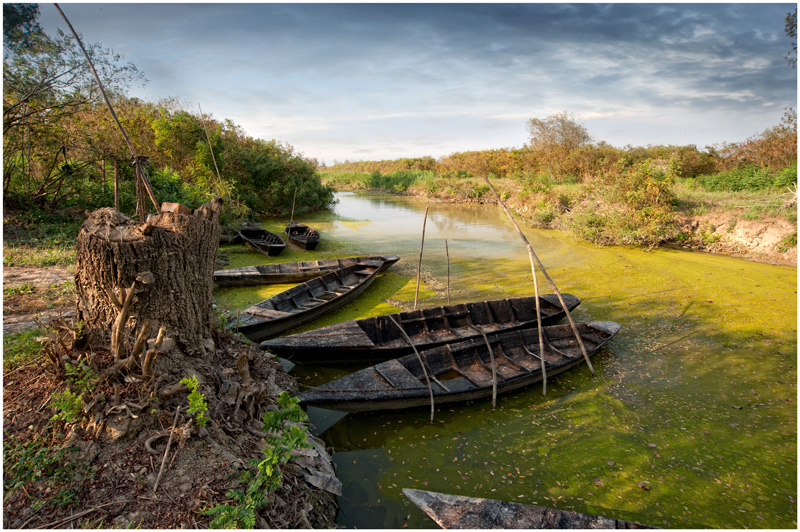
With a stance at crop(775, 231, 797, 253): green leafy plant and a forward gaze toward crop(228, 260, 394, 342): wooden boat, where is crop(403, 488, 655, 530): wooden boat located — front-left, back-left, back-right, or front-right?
front-left

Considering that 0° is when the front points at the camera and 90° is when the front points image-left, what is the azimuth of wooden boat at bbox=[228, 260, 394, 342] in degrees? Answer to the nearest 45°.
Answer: approximately 45°

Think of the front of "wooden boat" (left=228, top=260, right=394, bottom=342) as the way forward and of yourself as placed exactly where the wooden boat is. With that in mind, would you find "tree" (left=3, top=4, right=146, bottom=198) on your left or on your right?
on your right

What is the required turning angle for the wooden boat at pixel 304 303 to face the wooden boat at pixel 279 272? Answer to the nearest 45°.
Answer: approximately 135° to its right

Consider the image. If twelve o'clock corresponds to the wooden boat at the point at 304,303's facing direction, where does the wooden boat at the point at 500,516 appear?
the wooden boat at the point at 500,516 is roughly at 10 o'clock from the wooden boat at the point at 304,303.

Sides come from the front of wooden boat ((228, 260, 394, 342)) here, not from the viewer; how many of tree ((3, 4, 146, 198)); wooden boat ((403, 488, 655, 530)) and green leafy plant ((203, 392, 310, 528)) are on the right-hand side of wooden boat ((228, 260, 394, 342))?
1
